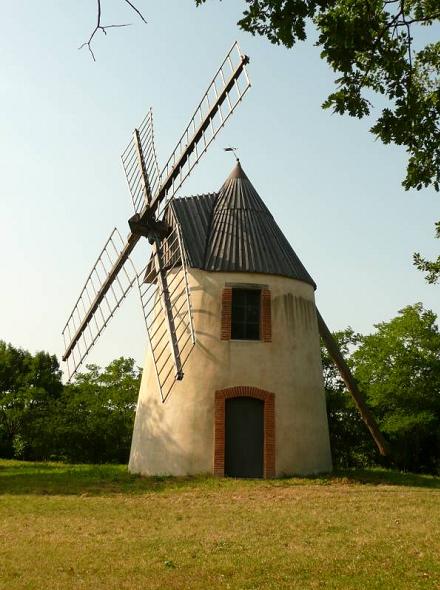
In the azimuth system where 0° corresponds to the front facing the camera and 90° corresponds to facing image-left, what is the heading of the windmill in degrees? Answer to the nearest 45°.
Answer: approximately 45°

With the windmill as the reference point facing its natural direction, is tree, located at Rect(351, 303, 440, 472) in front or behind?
behind

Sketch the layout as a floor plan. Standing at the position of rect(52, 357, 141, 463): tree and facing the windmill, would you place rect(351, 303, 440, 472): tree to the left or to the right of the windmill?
left
